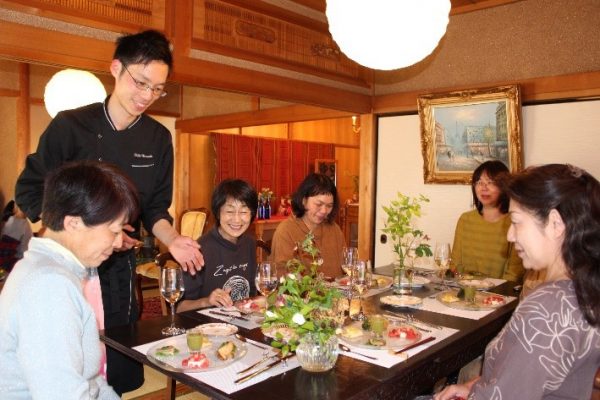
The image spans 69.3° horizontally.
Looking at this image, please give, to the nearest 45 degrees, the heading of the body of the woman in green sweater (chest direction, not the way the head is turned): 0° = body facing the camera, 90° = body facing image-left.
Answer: approximately 45°

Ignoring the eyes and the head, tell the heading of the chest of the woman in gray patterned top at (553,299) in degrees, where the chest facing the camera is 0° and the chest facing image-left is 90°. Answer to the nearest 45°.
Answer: approximately 90°

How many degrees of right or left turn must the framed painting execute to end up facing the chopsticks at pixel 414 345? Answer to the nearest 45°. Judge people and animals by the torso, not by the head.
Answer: approximately 45° to its left

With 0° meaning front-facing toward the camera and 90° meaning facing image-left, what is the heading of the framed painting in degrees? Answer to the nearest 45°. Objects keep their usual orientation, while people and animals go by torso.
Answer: approximately 45°

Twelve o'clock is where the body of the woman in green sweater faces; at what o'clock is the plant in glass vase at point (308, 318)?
The plant in glass vase is roughly at 11 o'clock from the woman in green sweater.
